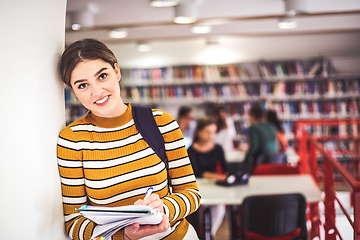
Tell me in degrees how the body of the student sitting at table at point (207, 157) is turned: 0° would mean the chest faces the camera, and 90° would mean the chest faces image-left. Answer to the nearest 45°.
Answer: approximately 315°

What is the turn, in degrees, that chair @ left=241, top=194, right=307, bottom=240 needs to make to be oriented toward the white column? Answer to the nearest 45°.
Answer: approximately 135° to its left

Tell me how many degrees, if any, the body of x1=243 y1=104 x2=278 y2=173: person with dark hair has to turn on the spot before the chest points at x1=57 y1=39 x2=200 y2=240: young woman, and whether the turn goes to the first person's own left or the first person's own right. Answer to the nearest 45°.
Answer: approximately 135° to the first person's own left

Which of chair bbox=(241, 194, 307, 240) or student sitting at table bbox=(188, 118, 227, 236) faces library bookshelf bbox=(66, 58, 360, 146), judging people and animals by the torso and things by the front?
the chair

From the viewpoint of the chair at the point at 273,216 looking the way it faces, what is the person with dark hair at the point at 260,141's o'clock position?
The person with dark hair is roughly at 12 o'clock from the chair.

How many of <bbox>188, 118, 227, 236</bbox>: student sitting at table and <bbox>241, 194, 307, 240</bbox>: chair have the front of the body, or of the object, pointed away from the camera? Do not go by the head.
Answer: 1

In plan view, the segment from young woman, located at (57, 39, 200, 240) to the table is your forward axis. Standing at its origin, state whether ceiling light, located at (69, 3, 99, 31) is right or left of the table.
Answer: left

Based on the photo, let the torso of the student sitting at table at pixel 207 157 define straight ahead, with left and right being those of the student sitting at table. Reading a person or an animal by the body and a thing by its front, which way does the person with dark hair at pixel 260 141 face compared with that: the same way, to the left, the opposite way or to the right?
the opposite way

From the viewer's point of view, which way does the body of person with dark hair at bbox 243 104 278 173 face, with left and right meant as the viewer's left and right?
facing away from the viewer and to the left of the viewer

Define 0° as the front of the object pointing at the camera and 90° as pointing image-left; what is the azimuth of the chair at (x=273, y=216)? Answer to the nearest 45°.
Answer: approximately 180°

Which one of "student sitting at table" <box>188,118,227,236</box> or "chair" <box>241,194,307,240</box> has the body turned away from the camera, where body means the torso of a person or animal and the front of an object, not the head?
the chair

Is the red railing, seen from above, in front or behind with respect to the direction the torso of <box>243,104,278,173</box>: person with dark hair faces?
behind
